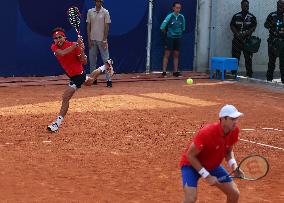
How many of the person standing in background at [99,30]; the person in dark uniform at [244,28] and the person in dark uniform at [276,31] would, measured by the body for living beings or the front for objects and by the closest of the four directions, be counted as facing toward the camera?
3

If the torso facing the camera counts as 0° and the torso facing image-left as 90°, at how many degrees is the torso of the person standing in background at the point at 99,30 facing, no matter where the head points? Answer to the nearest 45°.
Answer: approximately 0°

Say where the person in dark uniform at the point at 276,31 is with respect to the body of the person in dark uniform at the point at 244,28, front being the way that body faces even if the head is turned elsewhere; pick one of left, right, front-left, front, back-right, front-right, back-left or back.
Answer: front-left

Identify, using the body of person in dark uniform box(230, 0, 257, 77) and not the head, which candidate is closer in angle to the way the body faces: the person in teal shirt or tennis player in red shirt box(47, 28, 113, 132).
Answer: the tennis player in red shirt

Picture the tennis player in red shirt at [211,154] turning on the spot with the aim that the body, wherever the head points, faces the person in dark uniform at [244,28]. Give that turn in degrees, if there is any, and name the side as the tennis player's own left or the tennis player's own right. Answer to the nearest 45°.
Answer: approximately 135° to the tennis player's own left

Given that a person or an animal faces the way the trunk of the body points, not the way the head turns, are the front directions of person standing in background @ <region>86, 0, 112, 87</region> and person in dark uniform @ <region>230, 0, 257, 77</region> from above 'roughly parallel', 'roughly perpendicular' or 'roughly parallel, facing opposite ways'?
roughly parallel

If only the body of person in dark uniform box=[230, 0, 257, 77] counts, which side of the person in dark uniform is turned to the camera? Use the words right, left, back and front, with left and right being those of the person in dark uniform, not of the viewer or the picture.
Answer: front

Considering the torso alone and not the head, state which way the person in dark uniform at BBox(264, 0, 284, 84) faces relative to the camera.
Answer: toward the camera

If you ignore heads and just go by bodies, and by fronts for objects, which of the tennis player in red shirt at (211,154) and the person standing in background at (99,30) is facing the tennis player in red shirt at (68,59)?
the person standing in background

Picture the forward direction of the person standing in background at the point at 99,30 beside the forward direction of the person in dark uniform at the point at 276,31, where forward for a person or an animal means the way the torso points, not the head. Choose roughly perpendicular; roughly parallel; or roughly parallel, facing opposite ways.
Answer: roughly parallel
